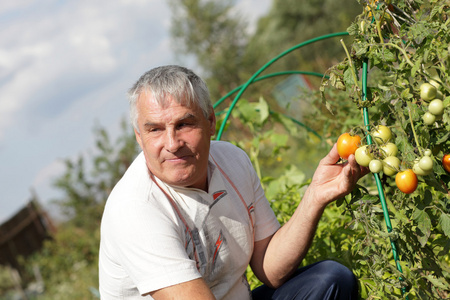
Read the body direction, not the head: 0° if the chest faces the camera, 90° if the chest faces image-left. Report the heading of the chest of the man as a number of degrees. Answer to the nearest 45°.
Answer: approximately 315°

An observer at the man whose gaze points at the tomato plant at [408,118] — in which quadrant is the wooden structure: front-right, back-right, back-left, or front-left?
back-left

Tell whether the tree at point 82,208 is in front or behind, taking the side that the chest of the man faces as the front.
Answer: behind

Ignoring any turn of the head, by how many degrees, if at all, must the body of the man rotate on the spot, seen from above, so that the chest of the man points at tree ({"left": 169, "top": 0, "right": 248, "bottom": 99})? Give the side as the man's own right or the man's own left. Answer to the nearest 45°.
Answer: approximately 135° to the man's own left

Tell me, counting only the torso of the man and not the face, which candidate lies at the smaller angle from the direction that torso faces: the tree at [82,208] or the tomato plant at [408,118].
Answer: the tomato plant

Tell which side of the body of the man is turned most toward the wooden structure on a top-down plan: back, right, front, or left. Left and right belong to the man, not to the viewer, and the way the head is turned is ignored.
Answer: back
